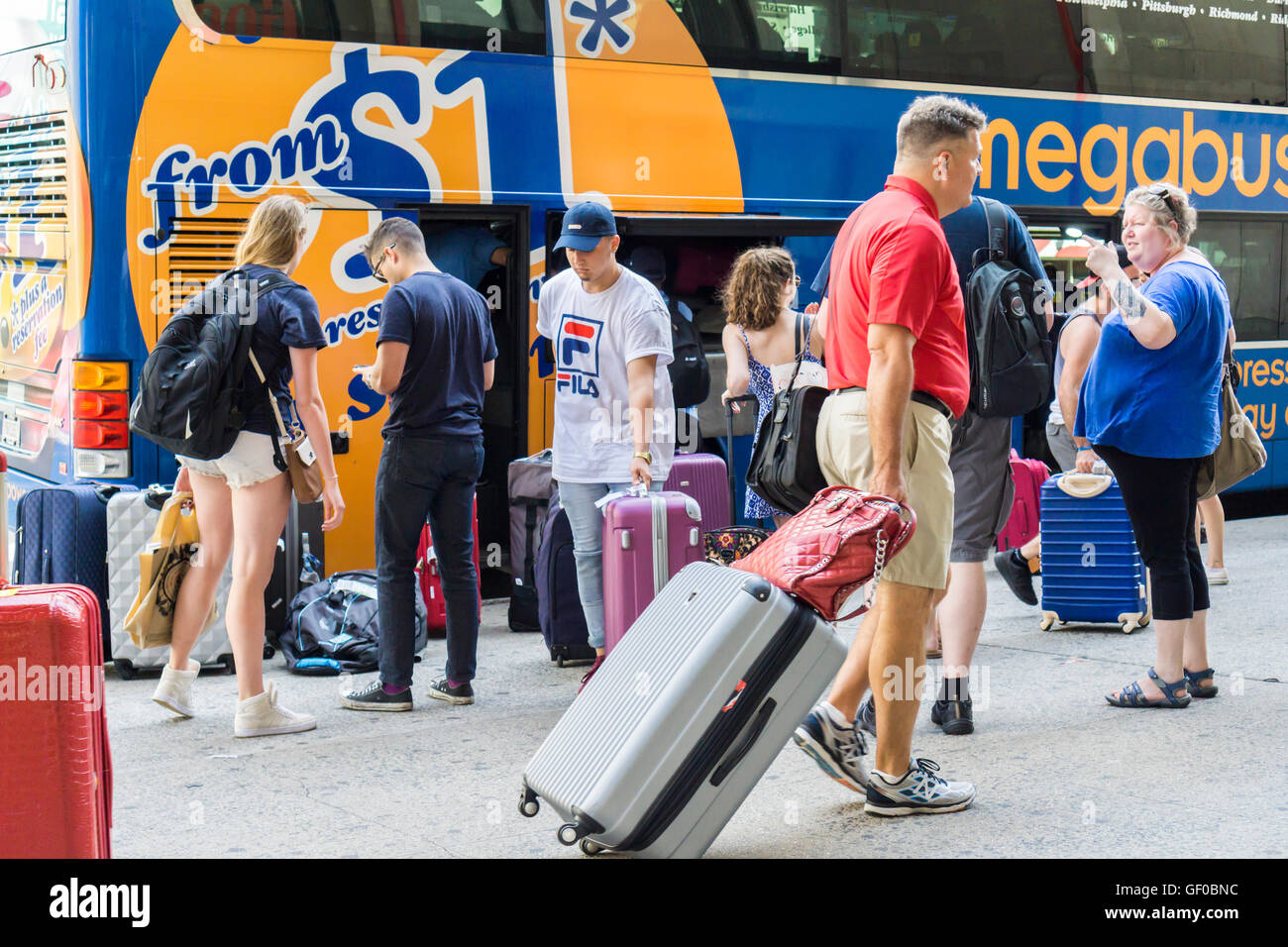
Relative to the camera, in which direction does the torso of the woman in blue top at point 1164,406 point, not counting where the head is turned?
to the viewer's left

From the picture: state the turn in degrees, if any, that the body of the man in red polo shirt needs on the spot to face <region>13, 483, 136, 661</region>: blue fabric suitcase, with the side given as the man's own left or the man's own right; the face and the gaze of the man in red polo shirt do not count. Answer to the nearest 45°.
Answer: approximately 135° to the man's own left

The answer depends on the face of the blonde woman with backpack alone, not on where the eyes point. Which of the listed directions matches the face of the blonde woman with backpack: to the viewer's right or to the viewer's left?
to the viewer's right

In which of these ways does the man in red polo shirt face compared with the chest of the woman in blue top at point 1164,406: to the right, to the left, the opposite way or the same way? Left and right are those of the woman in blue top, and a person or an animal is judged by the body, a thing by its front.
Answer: the opposite way

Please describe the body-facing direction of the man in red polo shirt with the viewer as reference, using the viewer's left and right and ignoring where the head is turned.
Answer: facing to the right of the viewer

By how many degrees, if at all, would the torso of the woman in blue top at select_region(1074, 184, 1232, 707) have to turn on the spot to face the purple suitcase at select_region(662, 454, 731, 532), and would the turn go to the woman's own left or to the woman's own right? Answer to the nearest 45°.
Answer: approximately 45° to the woman's own right

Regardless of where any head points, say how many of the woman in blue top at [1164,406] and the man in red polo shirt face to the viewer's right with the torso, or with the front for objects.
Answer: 1

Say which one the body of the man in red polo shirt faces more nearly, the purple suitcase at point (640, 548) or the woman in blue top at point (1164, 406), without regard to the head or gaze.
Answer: the woman in blue top

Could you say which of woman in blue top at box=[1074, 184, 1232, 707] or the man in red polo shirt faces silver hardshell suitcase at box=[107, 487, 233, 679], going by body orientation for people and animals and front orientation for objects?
the woman in blue top

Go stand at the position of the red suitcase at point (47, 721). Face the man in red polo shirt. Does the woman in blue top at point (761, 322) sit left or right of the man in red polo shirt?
left
